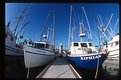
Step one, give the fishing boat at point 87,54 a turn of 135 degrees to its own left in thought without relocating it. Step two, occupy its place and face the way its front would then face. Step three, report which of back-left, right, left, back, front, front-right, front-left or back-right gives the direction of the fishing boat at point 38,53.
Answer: left

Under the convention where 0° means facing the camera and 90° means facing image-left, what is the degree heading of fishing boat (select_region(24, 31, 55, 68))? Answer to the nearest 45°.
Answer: approximately 45°

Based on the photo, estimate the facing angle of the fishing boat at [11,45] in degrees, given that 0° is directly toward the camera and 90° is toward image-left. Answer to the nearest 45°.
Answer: approximately 45°

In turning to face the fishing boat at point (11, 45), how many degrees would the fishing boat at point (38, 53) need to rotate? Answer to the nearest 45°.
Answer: approximately 45° to its right

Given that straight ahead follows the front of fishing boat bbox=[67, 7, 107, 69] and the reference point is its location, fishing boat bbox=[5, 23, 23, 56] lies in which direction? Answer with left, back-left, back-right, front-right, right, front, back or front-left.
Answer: back-right

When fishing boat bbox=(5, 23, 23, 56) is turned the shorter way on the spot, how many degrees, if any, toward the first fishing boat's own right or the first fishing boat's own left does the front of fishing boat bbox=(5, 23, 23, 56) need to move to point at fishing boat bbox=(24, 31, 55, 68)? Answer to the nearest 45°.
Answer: approximately 135° to the first fishing boat's own left

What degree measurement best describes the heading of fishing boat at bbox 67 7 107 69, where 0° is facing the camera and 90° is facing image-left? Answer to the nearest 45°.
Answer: approximately 315°

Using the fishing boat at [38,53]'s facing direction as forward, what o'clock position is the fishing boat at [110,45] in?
the fishing boat at [110,45] is roughly at 8 o'clock from the fishing boat at [38,53].

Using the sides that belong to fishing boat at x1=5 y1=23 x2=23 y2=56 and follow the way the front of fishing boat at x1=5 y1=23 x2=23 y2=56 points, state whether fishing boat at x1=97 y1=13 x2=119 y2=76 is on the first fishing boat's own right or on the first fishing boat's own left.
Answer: on the first fishing boat's own left
